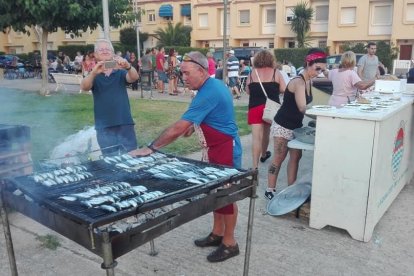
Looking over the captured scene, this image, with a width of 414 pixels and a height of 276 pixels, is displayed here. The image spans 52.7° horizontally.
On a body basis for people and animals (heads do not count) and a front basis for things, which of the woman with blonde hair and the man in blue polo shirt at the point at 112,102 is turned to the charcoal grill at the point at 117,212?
the man in blue polo shirt

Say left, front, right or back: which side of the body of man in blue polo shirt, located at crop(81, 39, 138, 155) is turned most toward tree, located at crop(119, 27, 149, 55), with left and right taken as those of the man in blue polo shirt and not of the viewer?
back

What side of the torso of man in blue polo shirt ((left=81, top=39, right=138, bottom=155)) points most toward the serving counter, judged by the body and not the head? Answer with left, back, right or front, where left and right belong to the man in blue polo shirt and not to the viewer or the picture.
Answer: left

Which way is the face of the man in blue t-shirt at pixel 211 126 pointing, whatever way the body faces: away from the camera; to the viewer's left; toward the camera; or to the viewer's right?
to the viewer's left

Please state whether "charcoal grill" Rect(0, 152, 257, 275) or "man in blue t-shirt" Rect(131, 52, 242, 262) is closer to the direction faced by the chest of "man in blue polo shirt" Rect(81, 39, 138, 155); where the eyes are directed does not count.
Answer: the charcoal grill

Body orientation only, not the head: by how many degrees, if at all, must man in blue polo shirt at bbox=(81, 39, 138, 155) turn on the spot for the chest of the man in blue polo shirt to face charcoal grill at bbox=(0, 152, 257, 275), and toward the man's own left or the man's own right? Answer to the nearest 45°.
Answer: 0° — they already face it

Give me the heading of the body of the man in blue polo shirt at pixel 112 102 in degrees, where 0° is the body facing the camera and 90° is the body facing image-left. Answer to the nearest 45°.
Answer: approximately 0°

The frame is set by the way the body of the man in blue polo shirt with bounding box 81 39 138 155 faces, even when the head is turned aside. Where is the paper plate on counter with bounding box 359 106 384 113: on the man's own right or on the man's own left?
on the man's own left
